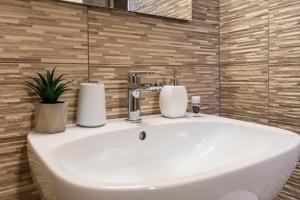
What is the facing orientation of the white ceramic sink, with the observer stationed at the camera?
facing the viewer and to the right of the viewer
